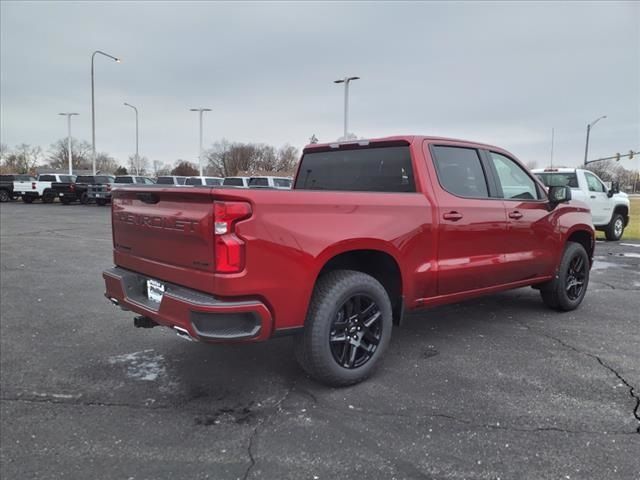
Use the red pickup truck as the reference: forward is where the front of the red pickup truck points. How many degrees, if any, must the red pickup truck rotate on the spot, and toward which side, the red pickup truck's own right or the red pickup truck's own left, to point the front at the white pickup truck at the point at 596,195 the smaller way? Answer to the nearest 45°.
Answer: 0° — it already faces it

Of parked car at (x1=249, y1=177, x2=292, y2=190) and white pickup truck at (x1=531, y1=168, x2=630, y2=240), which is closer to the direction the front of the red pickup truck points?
the white pickup truck

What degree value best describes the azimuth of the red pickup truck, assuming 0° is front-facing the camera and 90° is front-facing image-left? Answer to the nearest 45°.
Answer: approximately 225°

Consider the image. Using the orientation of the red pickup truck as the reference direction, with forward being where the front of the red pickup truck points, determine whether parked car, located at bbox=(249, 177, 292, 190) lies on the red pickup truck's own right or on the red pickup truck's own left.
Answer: on the red pickup truck's own left

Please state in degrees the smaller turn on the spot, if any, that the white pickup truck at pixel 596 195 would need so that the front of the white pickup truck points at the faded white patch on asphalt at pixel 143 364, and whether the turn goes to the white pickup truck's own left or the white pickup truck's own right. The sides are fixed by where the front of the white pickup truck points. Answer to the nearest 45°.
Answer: approximately 135° to the white pickup truck's own right

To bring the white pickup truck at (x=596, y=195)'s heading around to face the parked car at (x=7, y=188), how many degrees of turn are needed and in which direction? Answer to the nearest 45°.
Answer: approximately 135° to its left

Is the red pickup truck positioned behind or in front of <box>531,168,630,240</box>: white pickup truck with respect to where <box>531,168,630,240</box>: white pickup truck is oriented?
behind

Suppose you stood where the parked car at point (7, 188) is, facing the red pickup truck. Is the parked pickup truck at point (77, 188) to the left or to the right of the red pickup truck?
left

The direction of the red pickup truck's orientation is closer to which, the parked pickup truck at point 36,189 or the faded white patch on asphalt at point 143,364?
the parked pickup truck

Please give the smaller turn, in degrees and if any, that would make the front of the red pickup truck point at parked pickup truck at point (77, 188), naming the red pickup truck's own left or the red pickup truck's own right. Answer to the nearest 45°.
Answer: approximately 90° to the red pickup truck's own left
